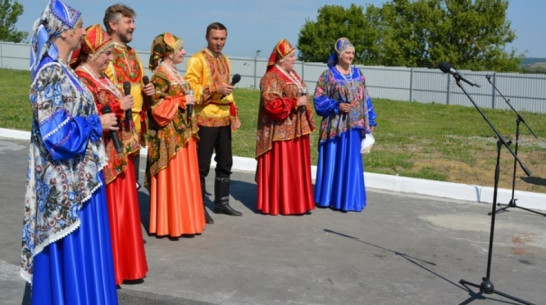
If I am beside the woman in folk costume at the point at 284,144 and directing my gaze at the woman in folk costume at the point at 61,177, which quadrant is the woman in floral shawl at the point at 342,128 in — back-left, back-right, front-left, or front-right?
back-left

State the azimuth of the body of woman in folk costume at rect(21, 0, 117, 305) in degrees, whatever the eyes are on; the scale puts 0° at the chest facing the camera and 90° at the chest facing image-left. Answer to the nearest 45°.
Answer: approximately 270°

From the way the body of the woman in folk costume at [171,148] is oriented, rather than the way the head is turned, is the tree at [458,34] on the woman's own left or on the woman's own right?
on the woman's own left

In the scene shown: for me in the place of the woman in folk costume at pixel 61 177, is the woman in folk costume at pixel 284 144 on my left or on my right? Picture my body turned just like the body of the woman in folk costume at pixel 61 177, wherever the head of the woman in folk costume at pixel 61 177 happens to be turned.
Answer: on my left

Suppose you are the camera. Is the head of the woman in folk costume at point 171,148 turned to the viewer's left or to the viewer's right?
to the viewer's right

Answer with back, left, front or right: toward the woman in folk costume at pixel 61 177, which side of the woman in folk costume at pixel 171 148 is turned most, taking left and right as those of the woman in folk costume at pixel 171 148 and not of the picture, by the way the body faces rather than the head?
right

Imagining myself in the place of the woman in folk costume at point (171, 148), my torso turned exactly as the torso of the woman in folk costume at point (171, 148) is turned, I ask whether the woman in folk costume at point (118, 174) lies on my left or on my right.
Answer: on my right

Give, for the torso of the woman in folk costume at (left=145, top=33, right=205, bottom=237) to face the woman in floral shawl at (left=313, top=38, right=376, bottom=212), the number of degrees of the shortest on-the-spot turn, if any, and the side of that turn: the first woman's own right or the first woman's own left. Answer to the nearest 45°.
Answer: approximately 45° to the first woman's own left
